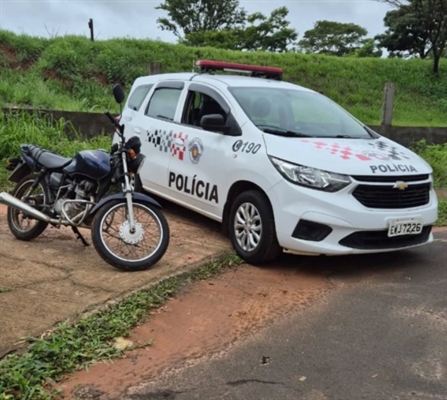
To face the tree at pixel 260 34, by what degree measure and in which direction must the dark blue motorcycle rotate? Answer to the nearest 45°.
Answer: approximately 135° to its left

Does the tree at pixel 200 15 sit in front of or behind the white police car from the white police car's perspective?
behind

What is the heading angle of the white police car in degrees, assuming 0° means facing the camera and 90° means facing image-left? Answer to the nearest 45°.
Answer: approximately 315°

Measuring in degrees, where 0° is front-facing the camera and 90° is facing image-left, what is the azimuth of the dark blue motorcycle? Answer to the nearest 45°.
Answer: approximately 315°

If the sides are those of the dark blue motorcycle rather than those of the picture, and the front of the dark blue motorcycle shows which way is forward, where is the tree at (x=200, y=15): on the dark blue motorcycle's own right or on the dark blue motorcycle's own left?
on the dark blue motorcycle's own left

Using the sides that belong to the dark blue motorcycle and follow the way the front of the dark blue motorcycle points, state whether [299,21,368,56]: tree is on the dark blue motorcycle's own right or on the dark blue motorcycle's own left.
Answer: on the dark blue motorcycle's own left

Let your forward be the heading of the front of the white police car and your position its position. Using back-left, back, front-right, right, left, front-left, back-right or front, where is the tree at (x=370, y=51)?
back-left

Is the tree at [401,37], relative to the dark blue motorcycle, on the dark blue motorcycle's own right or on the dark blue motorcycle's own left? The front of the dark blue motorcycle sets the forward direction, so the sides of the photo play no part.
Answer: on the dark blue motorcycle's own left

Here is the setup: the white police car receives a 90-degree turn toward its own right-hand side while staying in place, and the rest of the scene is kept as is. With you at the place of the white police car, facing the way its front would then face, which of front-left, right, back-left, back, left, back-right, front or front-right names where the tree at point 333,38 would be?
back-right
